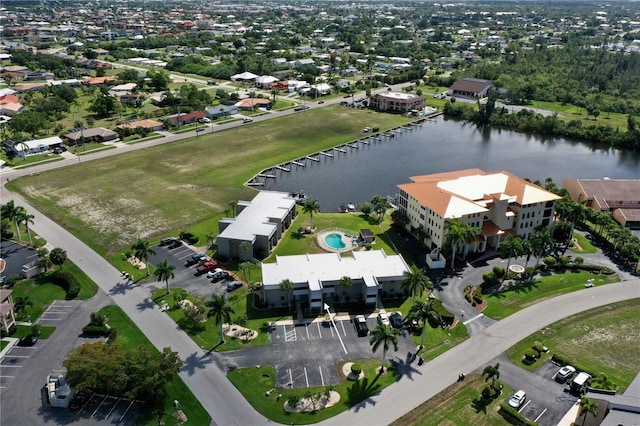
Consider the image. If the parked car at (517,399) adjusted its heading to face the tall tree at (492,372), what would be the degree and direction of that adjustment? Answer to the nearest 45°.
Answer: approximately 90° to its right

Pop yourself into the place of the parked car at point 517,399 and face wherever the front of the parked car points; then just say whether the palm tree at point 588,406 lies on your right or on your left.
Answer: on your left

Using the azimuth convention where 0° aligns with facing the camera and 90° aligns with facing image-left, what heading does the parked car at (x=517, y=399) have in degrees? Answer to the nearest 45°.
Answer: approximately 45°

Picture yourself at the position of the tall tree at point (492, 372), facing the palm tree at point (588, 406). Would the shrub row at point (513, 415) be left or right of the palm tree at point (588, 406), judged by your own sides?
right
